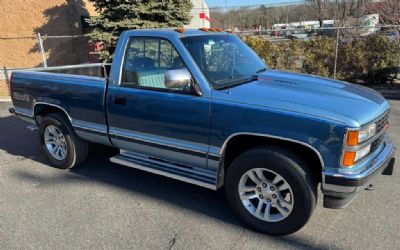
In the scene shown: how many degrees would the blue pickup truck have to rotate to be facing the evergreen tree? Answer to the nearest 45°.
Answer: approximately 135° to its left

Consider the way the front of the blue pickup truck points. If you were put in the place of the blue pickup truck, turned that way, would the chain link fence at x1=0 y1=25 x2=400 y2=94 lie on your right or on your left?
on your left

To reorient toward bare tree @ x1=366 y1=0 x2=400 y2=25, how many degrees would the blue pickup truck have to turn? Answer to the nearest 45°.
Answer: approximately 90° to its left

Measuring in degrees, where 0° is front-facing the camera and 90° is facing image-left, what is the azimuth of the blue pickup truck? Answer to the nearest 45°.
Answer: approximately 315°
